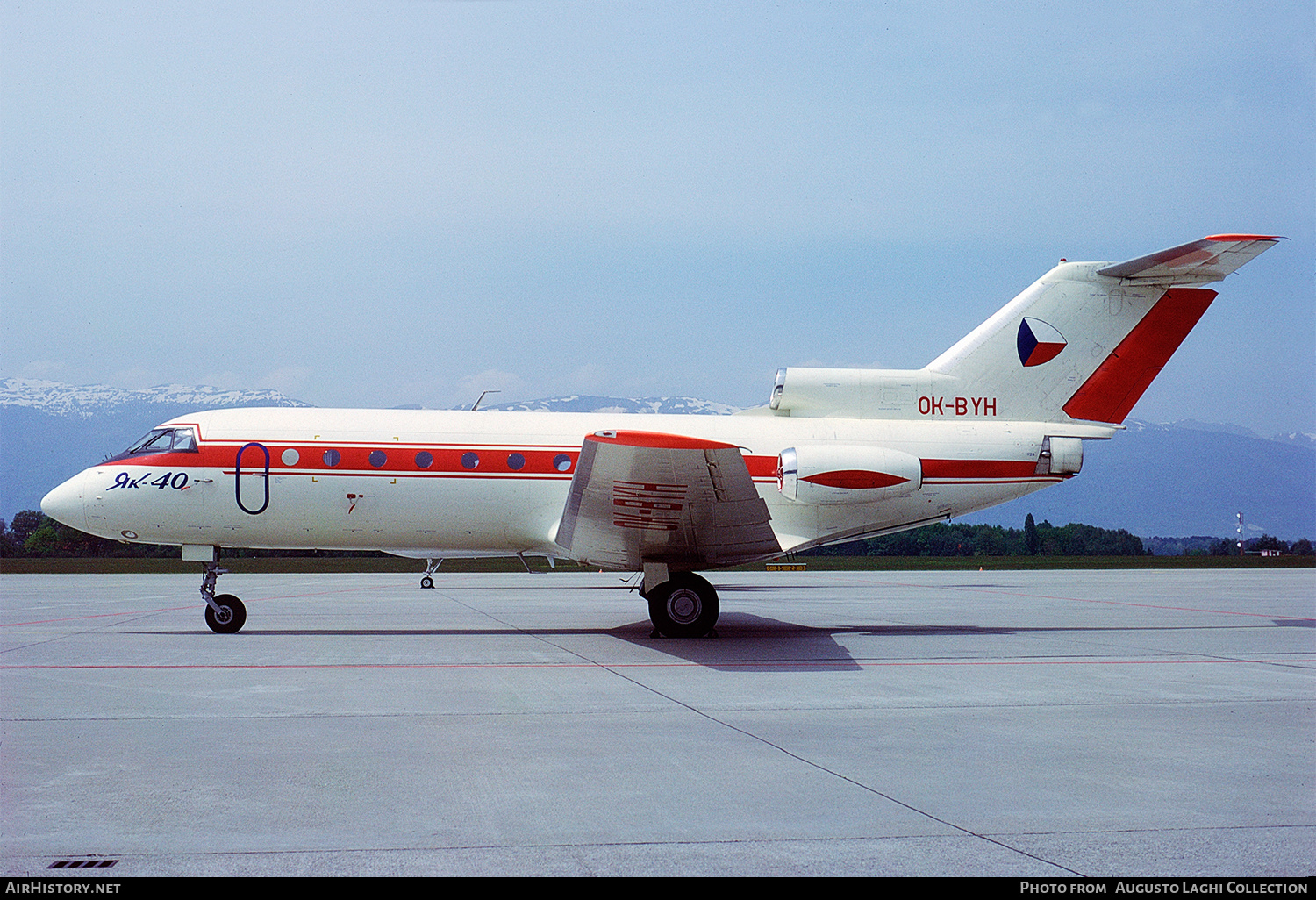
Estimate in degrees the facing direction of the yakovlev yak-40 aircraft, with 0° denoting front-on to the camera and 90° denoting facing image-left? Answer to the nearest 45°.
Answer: approximately 90°
